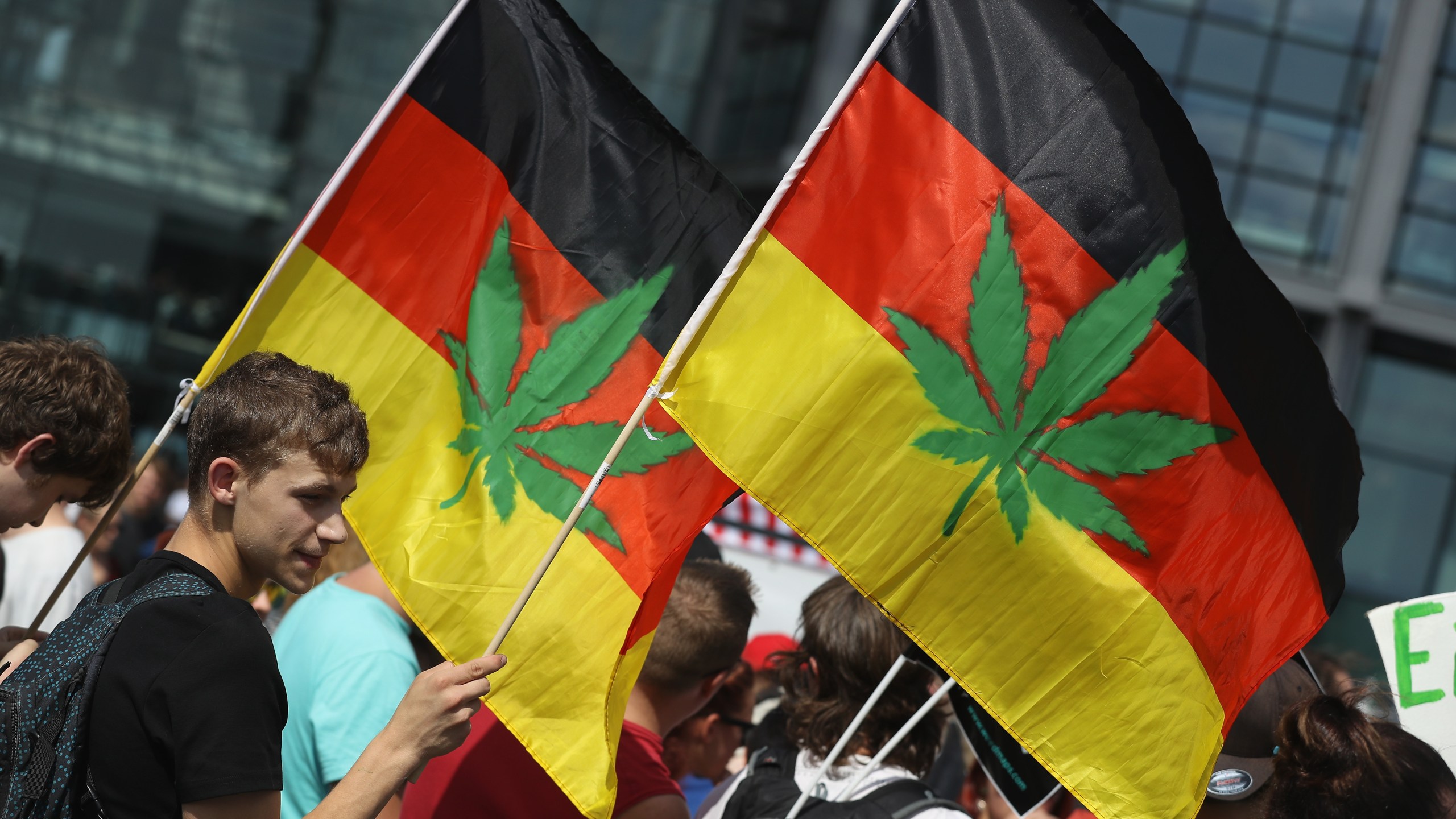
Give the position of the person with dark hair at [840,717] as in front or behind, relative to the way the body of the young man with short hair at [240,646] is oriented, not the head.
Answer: in front

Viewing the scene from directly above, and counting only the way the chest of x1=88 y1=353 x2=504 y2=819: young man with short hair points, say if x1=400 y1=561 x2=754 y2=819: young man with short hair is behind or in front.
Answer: in front

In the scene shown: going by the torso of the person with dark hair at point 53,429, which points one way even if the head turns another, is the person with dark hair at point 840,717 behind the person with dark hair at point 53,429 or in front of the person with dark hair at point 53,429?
in front

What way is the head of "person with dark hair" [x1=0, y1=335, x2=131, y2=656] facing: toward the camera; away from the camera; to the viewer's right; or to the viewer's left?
to the viewer's right

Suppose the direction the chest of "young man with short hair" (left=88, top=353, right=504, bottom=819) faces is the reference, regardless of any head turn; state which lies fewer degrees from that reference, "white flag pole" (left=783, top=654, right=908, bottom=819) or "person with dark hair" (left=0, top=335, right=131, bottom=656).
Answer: the white flag pole

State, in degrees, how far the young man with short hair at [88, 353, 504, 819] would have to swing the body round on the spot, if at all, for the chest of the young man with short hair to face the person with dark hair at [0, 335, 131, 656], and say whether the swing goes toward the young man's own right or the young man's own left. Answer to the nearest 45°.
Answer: approximately 135° to the young man's own left

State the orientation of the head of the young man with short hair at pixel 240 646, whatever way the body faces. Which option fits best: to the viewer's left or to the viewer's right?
to the viewer's right

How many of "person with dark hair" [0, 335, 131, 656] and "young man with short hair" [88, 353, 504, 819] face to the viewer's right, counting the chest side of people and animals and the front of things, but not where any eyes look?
2

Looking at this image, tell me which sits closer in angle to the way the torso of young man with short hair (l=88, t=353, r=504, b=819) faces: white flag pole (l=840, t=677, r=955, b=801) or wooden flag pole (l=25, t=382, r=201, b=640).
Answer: the white flag pole

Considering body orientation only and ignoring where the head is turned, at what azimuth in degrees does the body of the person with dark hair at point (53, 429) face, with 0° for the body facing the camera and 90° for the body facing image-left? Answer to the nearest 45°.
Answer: approximately 270°

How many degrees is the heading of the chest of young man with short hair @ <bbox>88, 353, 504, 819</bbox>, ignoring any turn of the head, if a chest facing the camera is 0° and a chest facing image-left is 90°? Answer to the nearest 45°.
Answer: approximately 270°

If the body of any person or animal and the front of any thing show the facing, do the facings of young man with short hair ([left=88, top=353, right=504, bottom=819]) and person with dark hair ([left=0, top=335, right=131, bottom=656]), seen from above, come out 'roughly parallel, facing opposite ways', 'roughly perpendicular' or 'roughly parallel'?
roughly parallel
